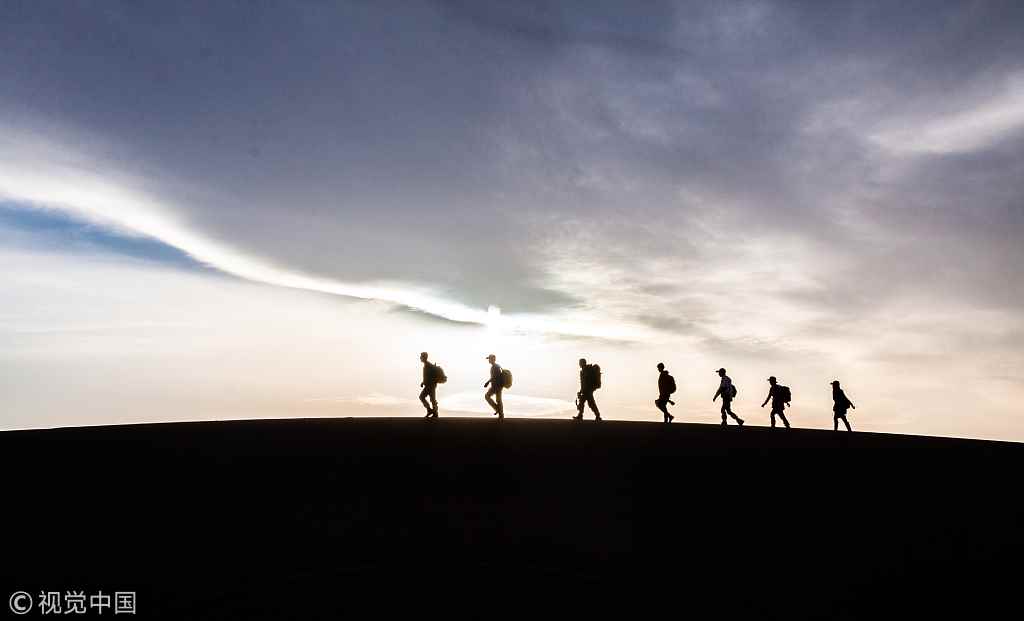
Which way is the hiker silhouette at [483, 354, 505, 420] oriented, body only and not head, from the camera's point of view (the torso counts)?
to the viewer's left

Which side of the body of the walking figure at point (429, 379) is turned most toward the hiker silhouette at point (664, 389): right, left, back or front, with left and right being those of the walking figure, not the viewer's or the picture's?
back

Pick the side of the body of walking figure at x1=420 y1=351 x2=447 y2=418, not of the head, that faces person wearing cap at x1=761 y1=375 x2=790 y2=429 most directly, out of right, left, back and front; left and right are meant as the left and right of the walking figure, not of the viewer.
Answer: back

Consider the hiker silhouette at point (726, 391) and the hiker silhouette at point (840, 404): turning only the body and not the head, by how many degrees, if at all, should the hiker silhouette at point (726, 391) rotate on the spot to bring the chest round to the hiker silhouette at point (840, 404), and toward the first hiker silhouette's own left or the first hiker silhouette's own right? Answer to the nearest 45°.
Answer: approximately 180°

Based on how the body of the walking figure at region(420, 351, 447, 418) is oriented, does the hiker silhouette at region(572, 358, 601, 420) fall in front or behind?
behind

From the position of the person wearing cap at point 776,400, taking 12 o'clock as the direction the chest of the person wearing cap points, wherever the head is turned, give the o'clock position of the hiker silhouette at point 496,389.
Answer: The hiker silhouette is roughly at 11 o'clock from the person wearing cap.

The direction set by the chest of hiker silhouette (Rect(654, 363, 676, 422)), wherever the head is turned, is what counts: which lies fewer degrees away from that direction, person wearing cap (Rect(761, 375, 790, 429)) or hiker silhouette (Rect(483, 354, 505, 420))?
the hiker silhouette

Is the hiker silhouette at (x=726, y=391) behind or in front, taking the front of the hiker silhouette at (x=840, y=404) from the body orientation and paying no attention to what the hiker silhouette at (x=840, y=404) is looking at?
in front

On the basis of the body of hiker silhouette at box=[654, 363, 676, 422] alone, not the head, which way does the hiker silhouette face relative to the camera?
to the viewer's left

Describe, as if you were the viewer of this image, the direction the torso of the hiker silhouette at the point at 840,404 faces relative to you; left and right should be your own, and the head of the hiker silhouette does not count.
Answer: facing to the left of the viewer

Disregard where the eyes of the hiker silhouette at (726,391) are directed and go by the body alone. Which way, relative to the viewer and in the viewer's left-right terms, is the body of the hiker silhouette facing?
facing to the left of the viewer

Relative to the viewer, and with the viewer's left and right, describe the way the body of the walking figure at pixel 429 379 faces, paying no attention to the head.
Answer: facing to the left of the viewer

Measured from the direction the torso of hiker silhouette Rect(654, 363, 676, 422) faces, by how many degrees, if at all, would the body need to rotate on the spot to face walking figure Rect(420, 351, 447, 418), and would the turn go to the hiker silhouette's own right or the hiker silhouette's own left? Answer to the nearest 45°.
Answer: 0° — they already face them

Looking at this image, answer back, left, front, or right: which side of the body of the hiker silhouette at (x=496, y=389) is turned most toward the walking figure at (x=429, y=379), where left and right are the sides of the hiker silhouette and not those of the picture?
front

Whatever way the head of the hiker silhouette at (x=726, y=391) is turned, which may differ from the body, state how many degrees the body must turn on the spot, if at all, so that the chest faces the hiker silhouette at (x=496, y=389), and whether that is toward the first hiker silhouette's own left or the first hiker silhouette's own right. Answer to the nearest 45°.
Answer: approximately 45° to the first hiker silhouette's own left
